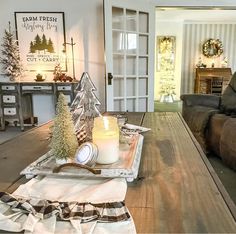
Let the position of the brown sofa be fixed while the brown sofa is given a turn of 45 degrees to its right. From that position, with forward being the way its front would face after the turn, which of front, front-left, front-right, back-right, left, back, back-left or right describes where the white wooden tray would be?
left

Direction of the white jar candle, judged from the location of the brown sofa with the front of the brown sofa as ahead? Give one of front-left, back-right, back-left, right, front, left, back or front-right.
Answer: front-left

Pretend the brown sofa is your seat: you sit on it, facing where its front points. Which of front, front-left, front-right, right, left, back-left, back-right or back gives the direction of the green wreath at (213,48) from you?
back-right

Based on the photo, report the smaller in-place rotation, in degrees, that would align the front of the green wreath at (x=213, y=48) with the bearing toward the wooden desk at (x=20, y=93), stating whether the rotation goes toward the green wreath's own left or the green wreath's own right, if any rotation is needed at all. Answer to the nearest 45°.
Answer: approximately 45° to the green wreath's own right

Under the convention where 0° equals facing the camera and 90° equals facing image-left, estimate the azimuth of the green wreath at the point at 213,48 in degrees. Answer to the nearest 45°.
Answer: approximately 0°

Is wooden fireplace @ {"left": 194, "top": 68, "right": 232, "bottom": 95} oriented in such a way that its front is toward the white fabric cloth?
yes

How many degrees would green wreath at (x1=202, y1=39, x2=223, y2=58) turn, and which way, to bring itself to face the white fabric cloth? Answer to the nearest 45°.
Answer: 0° — it already faces it

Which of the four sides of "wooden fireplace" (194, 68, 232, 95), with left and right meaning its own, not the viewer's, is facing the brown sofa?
front

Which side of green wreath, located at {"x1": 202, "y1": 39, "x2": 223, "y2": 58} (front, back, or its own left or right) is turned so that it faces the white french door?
front

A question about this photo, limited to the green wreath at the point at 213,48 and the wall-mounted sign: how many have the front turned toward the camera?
2

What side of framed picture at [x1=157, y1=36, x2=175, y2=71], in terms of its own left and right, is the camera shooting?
front

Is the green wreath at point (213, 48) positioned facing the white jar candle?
yes
